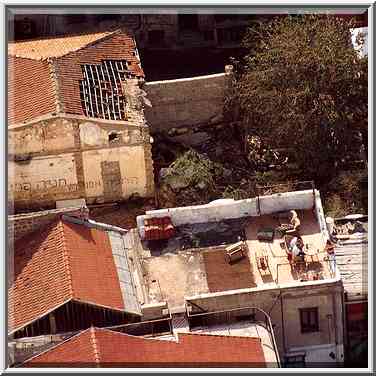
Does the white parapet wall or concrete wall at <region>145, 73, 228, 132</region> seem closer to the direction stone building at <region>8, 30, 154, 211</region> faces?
the white parapet wall

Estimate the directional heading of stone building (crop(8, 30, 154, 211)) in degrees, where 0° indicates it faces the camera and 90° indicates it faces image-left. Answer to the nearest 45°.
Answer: approximately 0°

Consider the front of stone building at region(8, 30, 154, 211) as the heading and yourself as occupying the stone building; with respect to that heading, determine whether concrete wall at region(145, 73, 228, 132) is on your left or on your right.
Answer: on your left

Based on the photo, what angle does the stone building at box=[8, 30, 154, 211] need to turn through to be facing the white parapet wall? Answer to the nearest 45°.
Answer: approximately 45° to its left

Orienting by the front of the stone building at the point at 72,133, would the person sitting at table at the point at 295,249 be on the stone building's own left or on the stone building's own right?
on the stone building's own left

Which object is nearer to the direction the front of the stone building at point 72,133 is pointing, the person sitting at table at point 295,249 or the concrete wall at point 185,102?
the person sitting at table
